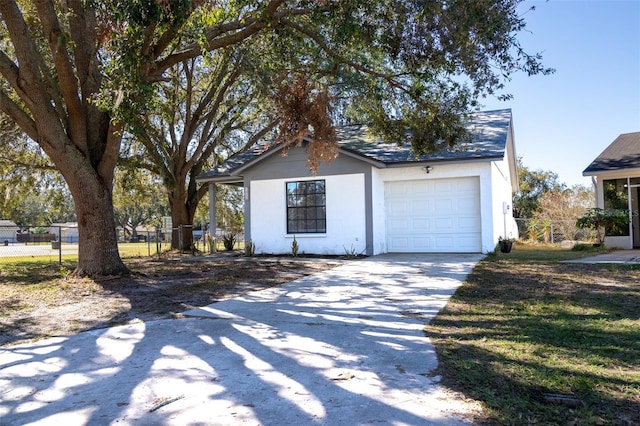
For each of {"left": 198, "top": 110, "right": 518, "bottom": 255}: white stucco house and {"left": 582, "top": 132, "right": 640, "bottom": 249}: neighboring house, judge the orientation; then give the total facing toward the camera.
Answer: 2

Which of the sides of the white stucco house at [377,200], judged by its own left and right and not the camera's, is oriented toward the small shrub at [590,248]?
left

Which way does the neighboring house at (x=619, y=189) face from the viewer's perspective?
toward the camera

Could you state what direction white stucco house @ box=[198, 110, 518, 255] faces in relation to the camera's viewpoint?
facing the viewer

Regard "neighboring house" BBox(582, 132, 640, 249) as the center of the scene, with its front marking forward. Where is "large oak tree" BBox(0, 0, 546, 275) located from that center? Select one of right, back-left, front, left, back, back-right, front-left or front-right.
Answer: front-right

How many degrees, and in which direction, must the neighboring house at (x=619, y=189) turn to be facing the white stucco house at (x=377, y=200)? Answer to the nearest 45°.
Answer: approximately 45° to its right

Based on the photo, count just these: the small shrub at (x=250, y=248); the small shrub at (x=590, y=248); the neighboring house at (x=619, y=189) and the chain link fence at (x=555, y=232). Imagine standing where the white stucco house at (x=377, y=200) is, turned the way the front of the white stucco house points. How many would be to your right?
1

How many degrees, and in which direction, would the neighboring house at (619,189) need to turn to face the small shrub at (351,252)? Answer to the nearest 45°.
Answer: approximately 45° to its right

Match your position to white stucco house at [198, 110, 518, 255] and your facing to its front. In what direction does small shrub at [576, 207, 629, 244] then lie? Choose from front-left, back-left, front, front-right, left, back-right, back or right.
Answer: left
